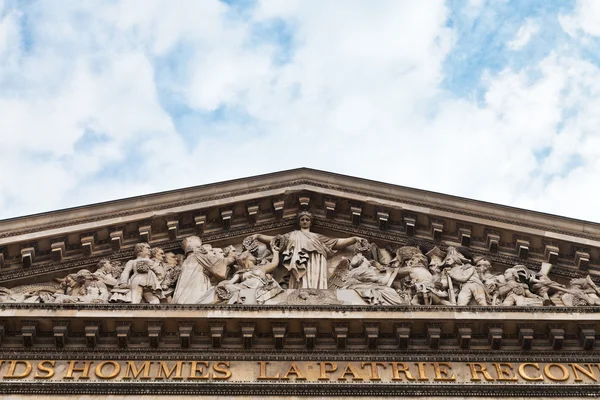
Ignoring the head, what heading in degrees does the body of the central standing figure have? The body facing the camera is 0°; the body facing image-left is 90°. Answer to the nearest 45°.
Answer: approximately 0°

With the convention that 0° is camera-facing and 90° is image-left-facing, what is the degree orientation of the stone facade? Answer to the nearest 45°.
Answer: approximately 0°
